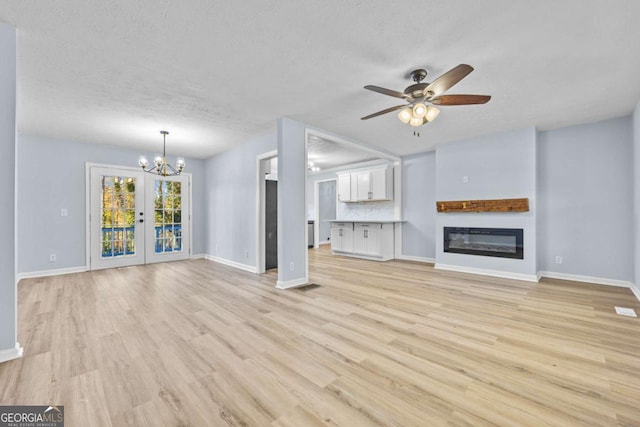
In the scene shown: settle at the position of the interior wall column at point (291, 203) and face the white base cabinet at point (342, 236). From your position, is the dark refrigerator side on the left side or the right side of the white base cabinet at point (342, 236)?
left

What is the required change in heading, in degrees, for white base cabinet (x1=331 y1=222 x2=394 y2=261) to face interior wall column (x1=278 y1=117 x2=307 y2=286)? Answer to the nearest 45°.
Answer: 0° — it already faces it

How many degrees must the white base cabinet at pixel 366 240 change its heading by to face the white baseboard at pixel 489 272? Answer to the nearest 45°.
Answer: approximately 90° to its left

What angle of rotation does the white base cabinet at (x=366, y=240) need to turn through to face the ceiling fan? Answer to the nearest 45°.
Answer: approximately 45° to its left

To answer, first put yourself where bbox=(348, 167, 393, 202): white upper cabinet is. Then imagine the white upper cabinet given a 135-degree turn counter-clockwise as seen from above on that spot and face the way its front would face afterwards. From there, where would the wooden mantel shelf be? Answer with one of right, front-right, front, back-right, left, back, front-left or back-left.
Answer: front-right

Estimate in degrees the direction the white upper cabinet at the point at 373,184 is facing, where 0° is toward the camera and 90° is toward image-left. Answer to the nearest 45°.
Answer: approximately 45°

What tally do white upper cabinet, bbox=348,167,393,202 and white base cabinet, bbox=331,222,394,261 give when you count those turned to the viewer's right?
0

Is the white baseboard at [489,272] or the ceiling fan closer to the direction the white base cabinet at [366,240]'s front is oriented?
the ceiling fan

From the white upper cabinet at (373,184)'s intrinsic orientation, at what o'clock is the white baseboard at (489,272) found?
The white baseboard is roughly at 9 o'clock from the white upper cabinet.

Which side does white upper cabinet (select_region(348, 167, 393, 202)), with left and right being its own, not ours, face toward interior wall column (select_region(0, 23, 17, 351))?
front

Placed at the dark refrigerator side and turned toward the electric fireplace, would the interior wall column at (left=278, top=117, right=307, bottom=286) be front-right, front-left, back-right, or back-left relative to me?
front-right

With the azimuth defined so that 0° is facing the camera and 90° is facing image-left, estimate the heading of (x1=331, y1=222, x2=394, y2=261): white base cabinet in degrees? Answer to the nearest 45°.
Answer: approximately 45°
